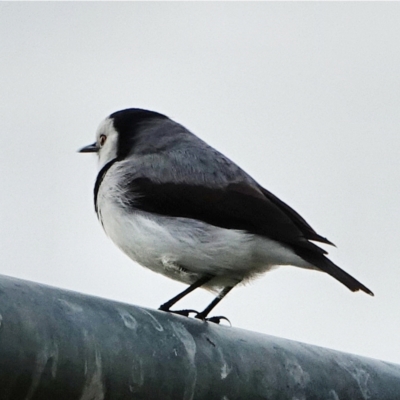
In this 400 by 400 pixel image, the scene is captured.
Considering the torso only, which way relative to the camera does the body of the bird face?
to the viewer's left
